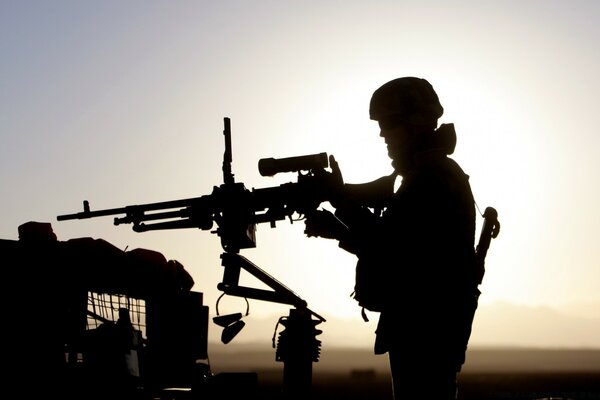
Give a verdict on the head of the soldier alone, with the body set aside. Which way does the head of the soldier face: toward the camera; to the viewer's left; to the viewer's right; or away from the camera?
to the viewer's left

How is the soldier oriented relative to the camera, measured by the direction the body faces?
to the viewer's left

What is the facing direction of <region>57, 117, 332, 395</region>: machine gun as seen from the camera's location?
facing to the left of the viewer
